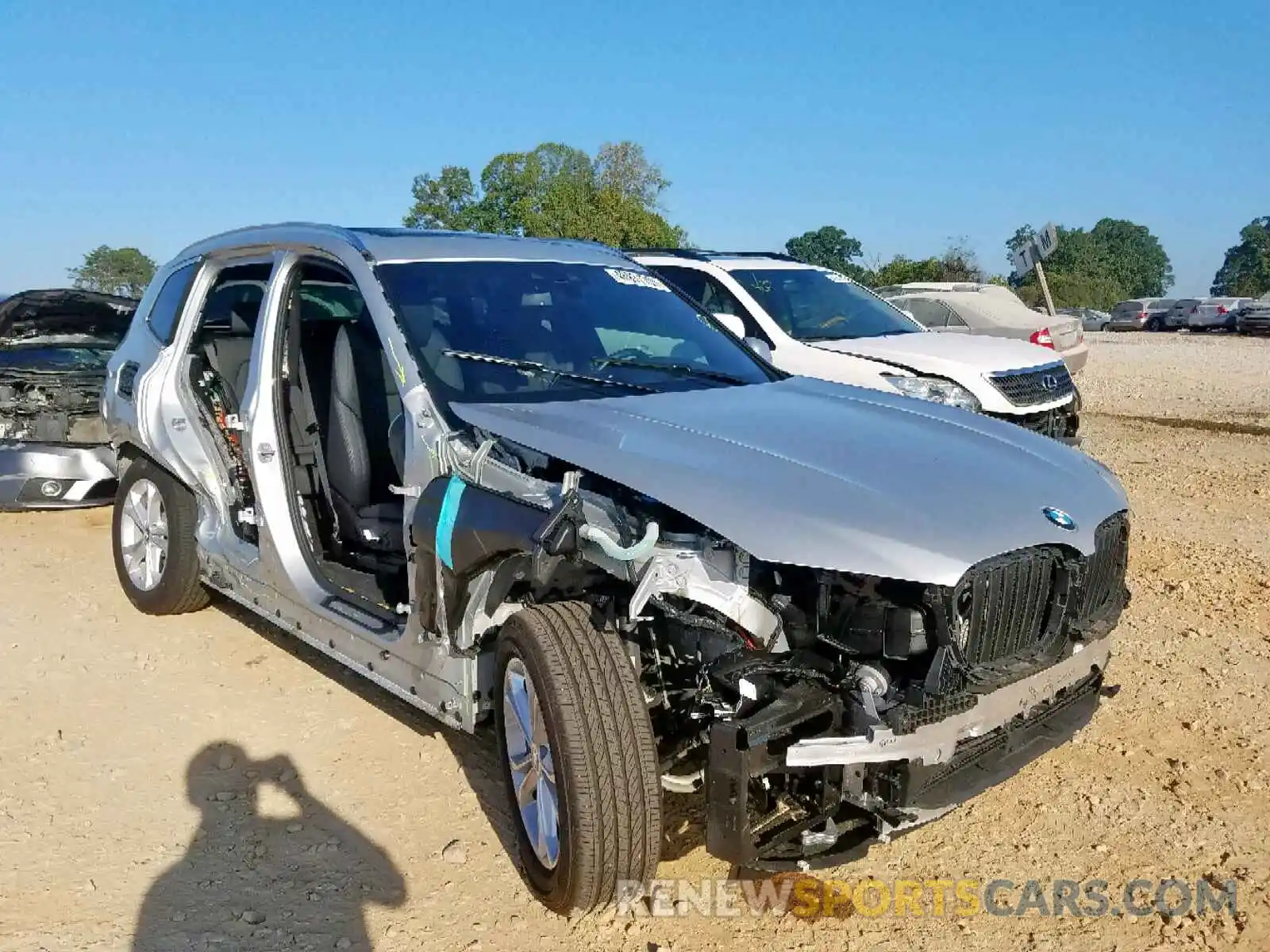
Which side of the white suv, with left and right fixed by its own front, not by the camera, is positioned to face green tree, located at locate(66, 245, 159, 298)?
back

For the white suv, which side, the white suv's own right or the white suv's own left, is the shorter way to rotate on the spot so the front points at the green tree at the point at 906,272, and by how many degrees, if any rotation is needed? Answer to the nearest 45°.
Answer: approximately 135° to the white suv's own left

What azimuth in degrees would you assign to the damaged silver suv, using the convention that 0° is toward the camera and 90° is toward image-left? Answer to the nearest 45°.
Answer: approximately 315°

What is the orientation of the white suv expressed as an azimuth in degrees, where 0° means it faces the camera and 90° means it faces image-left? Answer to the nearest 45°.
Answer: approximately 315°

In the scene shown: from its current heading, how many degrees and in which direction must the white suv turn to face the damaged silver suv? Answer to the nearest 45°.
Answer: approximately 45° to its right

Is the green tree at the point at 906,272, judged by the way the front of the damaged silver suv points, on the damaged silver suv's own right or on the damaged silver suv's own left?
on the damaged silver suv's own left
